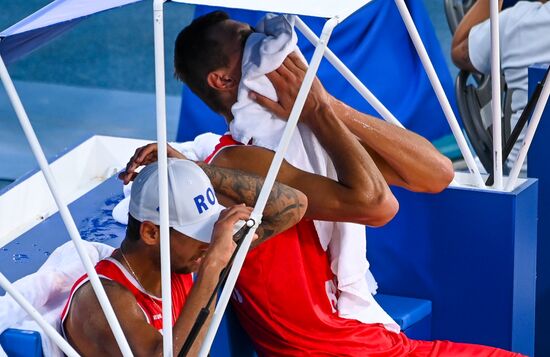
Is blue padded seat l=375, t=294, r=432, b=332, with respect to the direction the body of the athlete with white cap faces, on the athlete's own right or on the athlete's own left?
on the athlete's own left
